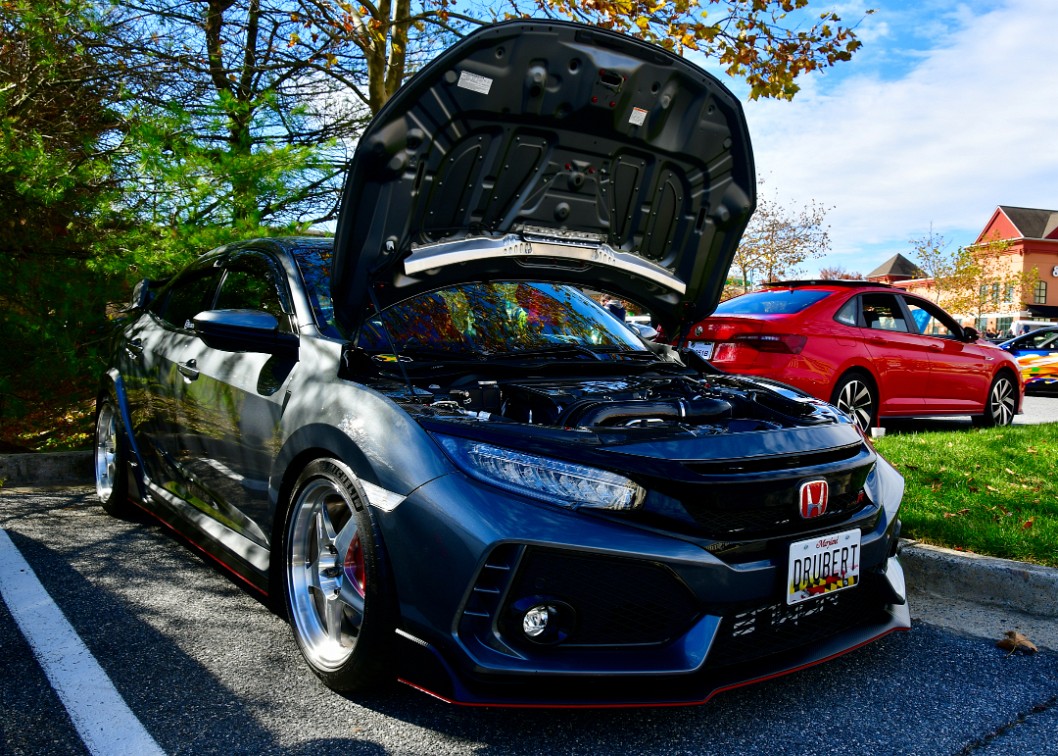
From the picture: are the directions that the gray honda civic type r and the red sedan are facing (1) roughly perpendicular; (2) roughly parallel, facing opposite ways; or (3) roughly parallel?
roughly perpendicular

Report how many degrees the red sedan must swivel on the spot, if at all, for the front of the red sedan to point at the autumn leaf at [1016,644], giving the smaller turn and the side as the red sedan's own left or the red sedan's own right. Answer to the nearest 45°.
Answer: approximately 135° to the red sedan's own right

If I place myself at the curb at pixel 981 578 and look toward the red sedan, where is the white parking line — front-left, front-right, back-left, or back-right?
back-left

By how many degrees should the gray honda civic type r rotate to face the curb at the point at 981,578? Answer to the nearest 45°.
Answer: approximately 45° to its left

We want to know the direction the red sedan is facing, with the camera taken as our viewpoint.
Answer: facing away from the viewer and to the right of the viewer

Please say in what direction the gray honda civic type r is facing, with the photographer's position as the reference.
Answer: facing the viewer and to the right of the viewer

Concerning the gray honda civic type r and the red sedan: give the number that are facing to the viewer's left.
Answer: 0

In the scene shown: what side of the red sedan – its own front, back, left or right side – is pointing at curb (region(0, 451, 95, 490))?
back

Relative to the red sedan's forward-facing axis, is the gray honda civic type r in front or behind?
behind

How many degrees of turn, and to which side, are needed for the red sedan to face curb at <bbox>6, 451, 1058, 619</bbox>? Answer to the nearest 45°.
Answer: approximately 135° to its right

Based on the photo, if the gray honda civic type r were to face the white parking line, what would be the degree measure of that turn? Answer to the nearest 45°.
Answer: approximately 135° to its right
